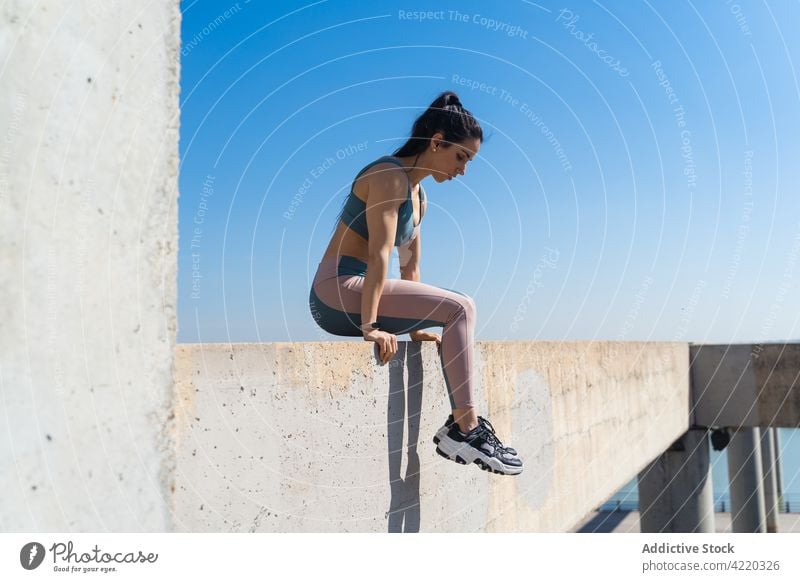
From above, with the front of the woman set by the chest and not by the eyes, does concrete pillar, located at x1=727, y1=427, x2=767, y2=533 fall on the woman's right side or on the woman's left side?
on the woman's left side

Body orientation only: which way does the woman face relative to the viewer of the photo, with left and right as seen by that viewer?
facing to the right of the viewer

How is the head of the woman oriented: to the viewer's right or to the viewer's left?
to the viewer's right

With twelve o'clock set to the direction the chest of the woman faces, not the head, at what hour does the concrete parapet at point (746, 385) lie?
The concrete parapet is roughly at 10 o'clock from the woman.

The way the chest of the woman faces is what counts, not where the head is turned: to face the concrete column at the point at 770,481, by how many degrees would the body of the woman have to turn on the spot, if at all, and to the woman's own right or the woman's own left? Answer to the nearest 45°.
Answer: approximately 45° to the woman's own left

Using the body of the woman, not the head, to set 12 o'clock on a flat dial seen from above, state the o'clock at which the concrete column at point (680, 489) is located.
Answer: The concrete column is roughly at 10 o'clock from the woman.

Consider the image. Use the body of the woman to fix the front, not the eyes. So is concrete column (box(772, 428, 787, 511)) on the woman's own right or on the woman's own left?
on the woman's own left
